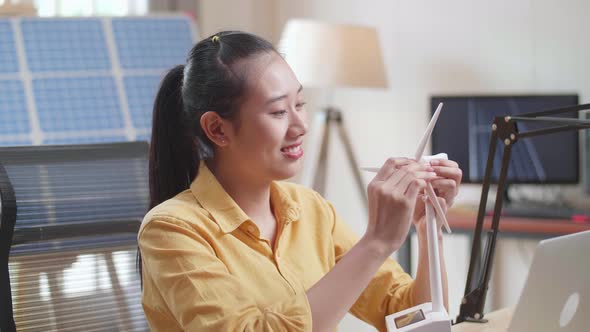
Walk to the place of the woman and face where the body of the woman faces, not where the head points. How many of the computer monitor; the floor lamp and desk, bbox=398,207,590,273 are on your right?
0

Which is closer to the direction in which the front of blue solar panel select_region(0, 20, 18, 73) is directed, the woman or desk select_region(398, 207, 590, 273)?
the woman

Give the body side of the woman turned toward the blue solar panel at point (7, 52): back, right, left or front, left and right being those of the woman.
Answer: back

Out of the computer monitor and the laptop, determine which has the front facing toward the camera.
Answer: the computer monitor

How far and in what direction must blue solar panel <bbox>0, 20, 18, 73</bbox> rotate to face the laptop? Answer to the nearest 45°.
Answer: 0° — it already faces it

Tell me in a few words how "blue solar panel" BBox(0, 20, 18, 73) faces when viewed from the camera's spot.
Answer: facing the viewer

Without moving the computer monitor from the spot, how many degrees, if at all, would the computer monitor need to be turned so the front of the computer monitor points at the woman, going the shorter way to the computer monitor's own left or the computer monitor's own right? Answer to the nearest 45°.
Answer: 0° — it already faces them

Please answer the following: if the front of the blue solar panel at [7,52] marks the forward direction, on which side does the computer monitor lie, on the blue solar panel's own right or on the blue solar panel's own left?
on the blue solar panel's own left

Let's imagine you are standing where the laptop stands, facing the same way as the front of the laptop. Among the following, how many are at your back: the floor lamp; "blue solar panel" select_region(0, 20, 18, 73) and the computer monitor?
0

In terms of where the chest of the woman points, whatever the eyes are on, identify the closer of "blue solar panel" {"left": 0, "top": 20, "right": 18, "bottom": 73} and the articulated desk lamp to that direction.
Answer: the articulated desk lamp

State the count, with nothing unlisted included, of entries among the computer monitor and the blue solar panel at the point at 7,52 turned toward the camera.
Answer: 2

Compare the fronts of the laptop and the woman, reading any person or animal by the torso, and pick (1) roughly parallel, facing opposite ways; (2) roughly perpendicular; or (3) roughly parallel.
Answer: roughly parallel, facing opposite ways

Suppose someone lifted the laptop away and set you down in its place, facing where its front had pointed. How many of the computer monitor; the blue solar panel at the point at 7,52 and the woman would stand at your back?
0

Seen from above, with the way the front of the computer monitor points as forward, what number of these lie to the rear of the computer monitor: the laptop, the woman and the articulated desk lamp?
0

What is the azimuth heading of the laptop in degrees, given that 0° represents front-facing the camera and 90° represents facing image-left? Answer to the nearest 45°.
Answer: approximately 135°

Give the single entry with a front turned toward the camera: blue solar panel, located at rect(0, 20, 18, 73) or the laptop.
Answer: the blue solar panel

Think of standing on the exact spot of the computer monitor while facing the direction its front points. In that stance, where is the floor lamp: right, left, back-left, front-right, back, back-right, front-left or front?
right

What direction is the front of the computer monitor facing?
toward the camera

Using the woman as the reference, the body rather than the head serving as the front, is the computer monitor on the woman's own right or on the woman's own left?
on the woman's own left

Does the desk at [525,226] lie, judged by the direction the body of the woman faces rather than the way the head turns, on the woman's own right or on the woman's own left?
on the woman's own left
